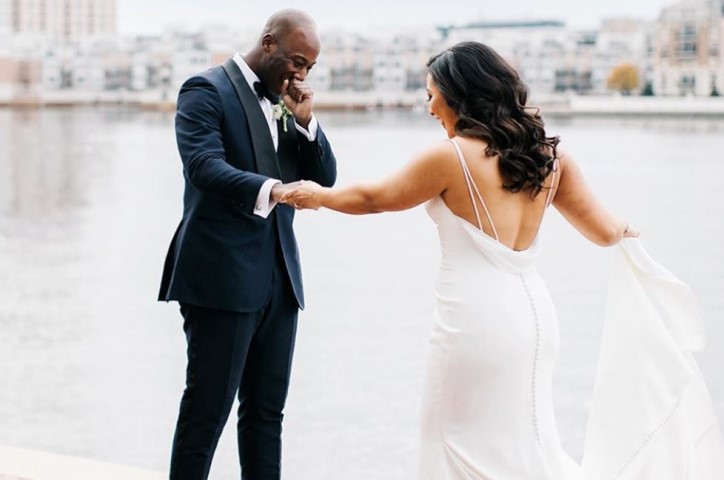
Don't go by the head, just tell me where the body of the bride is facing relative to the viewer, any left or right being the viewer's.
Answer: facing away from the viewer and to the left of the viewer

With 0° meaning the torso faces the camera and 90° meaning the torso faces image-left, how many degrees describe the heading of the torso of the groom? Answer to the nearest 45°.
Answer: approximately 315°

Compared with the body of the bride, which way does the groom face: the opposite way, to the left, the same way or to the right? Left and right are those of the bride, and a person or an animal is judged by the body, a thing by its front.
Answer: the opposite way
